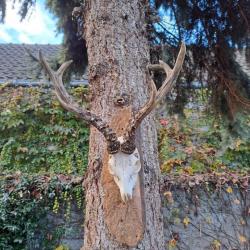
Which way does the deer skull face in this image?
toward the camera

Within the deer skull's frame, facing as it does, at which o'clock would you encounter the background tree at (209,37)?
The background tree is roughly at 7 o'clock from the deer skull.

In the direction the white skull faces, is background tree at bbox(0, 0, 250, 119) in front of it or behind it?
behind
